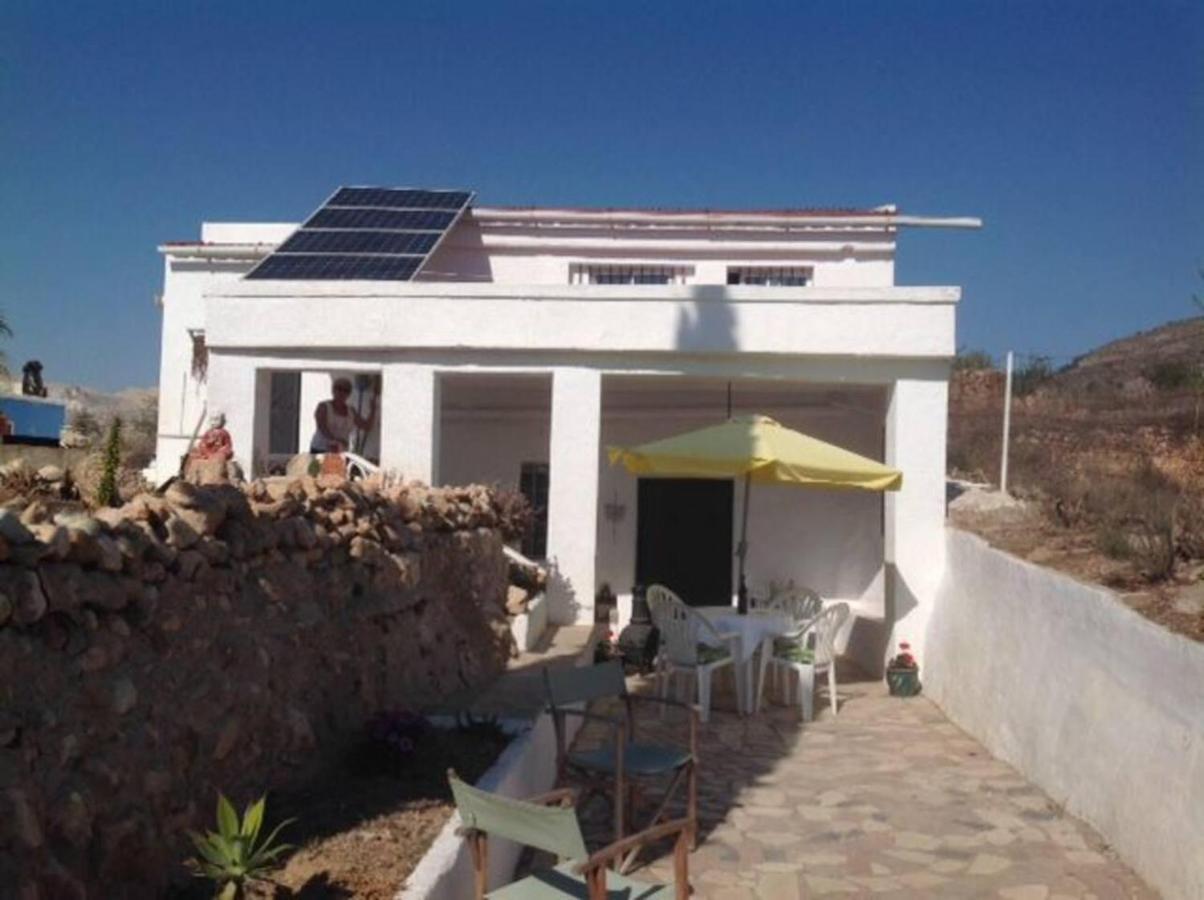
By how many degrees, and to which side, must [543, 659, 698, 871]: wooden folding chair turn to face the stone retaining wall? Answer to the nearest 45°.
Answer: approximately 90° to its right

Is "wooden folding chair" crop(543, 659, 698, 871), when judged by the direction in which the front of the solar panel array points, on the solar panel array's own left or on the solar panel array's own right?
on the solar panel array's own left

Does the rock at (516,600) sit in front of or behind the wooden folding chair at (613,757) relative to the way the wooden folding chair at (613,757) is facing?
behind

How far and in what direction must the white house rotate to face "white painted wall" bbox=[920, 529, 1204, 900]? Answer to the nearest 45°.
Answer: approximately 45° to its left

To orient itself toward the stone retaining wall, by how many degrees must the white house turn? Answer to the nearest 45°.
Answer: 0° — it already faces it

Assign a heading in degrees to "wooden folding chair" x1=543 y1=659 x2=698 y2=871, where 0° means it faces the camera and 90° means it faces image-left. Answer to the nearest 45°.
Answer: approximately 315°

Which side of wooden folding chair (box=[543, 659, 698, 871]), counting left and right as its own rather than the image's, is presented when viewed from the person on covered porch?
back

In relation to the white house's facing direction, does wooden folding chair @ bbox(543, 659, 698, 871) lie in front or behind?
in front

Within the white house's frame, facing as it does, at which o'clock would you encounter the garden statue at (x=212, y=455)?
The garden statue is roughly at 2 o'clock from the white house.

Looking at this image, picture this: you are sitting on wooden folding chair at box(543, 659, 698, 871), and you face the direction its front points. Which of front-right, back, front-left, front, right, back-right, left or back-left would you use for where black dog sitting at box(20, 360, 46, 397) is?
back
